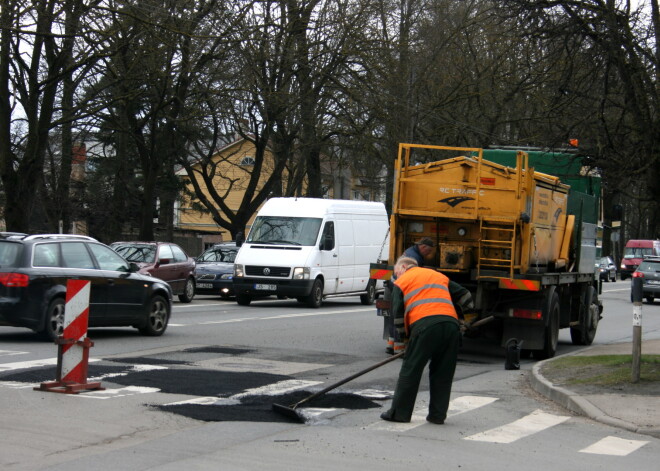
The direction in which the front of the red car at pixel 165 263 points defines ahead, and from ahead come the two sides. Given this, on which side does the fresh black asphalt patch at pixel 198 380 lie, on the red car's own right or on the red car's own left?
on the red car's own left

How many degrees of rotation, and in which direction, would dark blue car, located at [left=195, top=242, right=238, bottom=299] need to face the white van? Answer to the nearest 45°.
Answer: approximately 90° to its left

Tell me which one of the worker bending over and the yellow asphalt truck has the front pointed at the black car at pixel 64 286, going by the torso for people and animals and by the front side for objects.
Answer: the worker bending over

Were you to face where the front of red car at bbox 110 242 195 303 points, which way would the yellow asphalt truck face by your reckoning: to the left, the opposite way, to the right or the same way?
the opposite way

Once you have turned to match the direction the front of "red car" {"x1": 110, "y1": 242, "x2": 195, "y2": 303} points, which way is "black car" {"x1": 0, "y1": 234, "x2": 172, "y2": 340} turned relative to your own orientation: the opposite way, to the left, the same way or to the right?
the opposite way

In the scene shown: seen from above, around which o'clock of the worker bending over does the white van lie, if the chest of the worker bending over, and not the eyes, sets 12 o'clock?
The white van is roughly at 1 o'clock from the worker bending over.

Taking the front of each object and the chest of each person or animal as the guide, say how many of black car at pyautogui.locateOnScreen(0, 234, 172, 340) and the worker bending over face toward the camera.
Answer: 0

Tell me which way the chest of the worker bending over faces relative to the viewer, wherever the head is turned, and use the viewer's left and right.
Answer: facing away from the viewer and to the left of the viewer

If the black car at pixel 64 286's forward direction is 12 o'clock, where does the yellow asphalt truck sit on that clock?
The yellow asphalt truck is roughly at 2 o'clock from the black car.

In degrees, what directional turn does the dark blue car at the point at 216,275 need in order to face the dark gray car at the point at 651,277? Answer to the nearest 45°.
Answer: approximately 135° to its left

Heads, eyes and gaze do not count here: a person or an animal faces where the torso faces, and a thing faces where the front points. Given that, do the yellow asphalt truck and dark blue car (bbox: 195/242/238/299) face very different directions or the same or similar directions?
very different directions

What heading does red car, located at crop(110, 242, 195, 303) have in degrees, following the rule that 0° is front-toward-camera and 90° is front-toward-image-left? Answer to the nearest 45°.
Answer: approximately 45°

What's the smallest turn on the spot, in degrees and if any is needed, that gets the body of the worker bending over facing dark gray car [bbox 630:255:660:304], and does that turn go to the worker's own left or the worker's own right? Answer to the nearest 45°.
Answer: approximately 45° to the worker's own right
